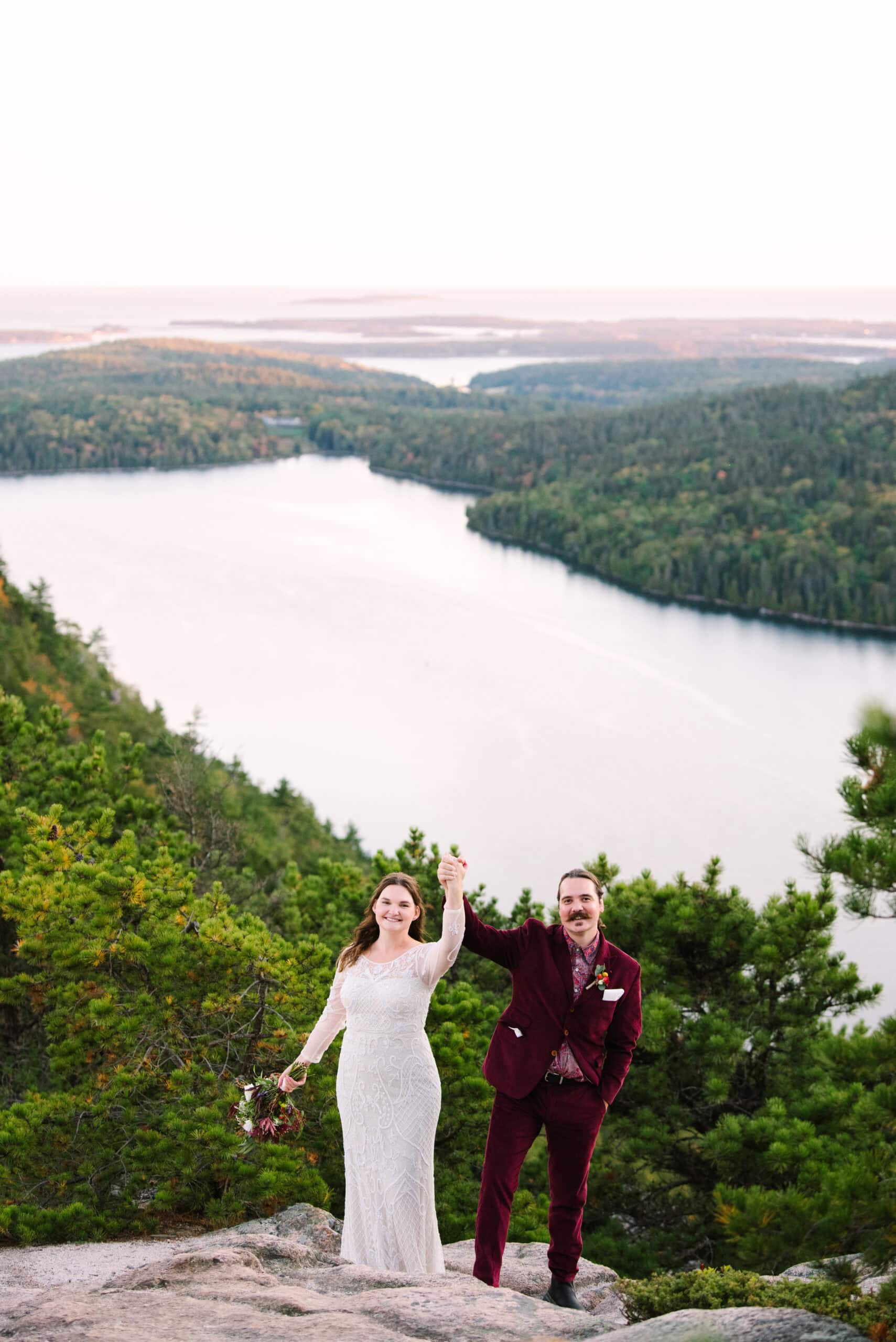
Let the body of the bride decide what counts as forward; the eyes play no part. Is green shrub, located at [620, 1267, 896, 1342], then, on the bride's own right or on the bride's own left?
on the bride's own left

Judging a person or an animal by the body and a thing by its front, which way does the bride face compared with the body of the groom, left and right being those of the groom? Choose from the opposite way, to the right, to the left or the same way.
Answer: the same way

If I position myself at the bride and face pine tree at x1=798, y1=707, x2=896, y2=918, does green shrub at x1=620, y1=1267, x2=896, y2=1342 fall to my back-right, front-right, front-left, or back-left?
front-right

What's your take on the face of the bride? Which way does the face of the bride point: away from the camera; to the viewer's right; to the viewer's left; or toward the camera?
toward the camera

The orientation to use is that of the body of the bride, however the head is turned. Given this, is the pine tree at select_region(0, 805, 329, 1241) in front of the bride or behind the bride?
behind

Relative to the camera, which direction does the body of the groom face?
toward the camera

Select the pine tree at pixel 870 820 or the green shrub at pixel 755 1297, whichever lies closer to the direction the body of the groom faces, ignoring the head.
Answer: the green shrub

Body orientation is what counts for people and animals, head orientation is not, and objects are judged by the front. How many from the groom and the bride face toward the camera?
2

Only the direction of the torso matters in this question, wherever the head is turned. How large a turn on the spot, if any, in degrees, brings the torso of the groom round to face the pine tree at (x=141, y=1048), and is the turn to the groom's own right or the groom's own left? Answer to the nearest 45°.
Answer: approximately 135° to the groom's own right

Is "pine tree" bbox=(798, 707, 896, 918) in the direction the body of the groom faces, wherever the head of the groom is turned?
no

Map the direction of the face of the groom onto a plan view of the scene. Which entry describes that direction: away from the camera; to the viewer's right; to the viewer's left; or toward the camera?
toward the camera
